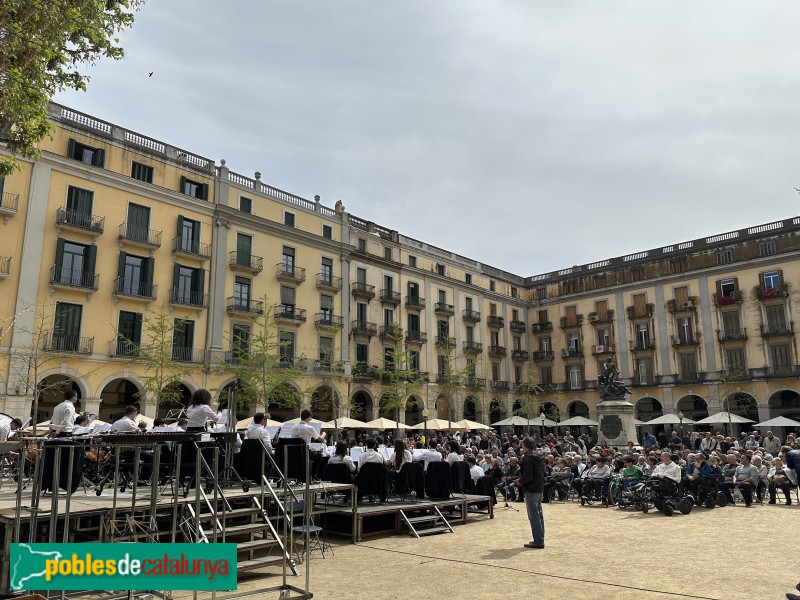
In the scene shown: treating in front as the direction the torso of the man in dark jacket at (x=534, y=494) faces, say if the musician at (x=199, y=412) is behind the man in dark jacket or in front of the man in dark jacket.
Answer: in front

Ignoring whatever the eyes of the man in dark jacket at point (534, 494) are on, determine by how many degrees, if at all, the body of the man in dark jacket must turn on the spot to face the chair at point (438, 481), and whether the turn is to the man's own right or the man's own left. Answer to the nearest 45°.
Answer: approximately 45° to the man's own right

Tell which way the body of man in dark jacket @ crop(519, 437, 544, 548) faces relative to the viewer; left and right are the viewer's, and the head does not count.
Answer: facing to the left of the viewer

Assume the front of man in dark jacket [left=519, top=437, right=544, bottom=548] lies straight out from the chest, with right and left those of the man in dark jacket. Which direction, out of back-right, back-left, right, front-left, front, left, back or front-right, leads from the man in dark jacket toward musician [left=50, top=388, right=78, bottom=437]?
front

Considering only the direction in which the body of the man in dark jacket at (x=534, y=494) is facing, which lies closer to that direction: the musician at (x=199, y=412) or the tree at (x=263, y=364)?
the musician

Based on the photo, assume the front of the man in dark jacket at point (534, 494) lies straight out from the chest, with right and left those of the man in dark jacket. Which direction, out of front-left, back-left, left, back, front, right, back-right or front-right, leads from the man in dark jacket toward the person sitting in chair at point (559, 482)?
right

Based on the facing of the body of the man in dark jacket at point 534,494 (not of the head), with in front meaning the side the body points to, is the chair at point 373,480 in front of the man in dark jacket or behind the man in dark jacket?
in front

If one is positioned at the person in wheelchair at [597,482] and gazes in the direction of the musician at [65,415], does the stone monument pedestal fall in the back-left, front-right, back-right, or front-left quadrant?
back-right
